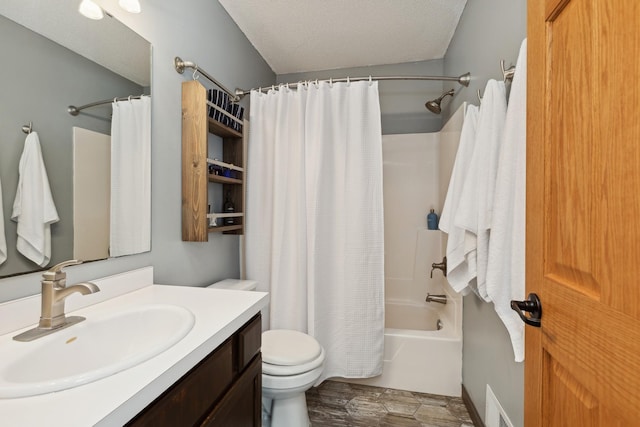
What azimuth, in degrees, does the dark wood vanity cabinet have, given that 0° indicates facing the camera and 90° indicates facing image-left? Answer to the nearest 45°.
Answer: approximately 315°

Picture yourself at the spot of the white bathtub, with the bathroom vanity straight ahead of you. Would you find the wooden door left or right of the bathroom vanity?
left

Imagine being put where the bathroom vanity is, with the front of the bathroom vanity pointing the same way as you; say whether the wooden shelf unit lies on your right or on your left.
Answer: on your left

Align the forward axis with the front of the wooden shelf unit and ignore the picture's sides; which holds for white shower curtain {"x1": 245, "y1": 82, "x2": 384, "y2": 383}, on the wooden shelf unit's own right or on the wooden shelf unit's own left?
on the wooden shelf unit's own left

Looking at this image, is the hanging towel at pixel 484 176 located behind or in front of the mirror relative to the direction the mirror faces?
in front

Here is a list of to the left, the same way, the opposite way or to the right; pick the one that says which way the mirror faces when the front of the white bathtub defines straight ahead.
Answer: to the left

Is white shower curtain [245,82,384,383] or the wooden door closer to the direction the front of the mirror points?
the wooden door

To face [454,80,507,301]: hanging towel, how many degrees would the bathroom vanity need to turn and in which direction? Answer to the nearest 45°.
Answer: approximately 45° to its left
